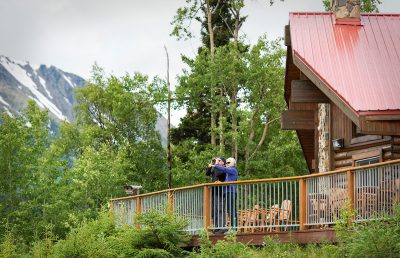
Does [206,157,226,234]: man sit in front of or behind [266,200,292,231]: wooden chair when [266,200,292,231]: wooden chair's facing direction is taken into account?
in front

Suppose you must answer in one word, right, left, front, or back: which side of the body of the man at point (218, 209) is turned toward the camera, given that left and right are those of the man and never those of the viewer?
left

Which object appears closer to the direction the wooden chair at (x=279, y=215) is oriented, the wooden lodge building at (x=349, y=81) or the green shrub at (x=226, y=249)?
the green shrub

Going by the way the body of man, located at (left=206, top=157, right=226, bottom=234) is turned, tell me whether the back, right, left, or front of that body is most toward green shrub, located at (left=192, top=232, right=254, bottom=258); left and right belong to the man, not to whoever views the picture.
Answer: left

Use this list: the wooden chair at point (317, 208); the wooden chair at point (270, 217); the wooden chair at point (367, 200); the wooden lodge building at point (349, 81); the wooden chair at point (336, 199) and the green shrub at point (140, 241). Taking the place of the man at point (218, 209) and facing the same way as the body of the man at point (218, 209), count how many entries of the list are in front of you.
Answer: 1

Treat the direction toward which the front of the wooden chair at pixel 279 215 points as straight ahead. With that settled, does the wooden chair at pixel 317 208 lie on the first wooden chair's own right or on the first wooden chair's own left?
on the first wooden chair's own left

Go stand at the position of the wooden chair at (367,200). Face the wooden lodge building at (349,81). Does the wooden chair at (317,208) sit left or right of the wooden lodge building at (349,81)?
left

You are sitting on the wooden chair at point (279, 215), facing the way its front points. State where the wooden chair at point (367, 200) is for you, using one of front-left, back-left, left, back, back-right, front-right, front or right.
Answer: back-left

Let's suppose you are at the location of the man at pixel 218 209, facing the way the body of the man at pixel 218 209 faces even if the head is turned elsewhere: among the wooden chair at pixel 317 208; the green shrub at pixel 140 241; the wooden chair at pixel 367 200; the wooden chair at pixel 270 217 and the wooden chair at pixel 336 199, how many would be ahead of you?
1

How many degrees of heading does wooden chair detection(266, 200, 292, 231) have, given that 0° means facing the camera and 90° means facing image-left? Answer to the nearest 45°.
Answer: approximately 90°

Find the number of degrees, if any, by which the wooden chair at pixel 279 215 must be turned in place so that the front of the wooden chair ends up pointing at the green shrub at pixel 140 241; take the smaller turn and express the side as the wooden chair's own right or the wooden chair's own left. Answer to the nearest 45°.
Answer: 0° — it already faces it

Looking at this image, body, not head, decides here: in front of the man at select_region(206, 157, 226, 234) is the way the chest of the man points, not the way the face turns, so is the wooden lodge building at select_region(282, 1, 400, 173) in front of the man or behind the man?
behind
